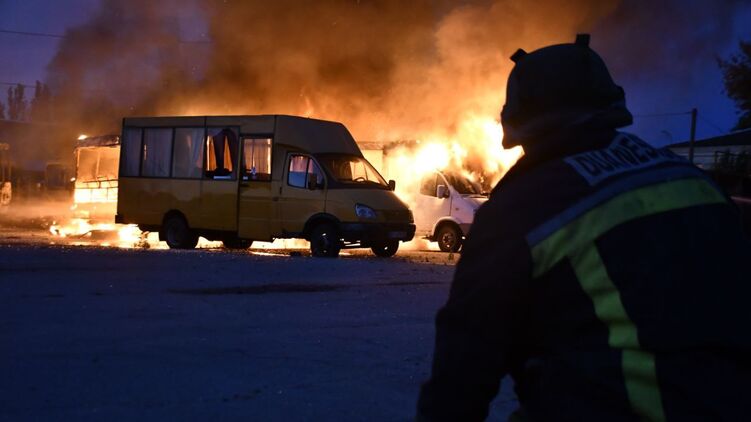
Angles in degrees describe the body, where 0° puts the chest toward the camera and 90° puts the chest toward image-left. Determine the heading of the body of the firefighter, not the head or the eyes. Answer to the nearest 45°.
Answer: approximately 135°

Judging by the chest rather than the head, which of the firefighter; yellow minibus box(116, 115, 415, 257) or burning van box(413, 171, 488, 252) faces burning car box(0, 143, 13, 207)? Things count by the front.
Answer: the firefighter

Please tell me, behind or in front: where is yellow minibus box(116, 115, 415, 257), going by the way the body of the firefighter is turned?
in front

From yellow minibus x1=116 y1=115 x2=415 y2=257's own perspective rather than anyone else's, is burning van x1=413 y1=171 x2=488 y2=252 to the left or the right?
on its left

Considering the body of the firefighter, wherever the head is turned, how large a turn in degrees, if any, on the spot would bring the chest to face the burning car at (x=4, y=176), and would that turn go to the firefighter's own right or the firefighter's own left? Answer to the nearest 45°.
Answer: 0° — they already face it

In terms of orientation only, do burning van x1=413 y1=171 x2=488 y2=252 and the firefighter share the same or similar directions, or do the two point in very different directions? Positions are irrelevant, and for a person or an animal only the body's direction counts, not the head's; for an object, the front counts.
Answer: very different directions

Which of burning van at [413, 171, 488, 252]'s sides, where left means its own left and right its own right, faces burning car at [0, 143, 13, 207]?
back

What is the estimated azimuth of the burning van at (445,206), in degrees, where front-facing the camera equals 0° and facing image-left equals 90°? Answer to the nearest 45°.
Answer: approximately 315°

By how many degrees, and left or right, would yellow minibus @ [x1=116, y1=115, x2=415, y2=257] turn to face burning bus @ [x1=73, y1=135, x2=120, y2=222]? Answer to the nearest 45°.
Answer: approximately 180°
